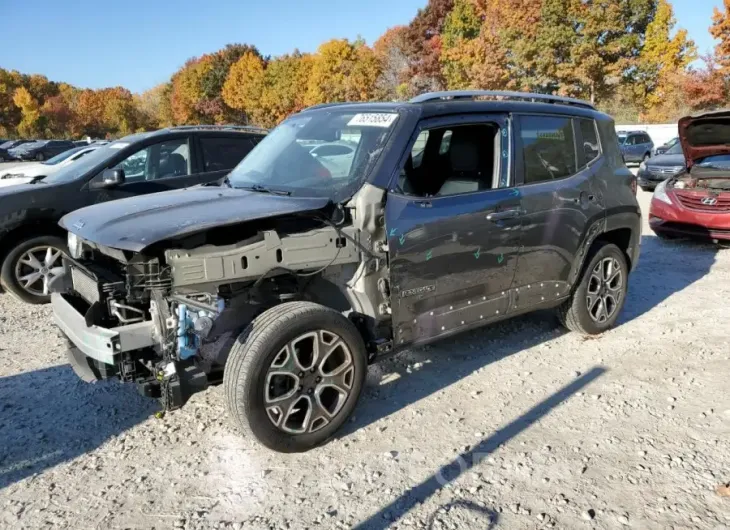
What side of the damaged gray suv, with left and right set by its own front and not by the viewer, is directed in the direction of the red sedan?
back

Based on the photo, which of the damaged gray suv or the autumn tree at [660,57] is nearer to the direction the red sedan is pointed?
the damaged gray suv

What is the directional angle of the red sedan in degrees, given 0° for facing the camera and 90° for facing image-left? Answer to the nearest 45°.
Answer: approximately 45°

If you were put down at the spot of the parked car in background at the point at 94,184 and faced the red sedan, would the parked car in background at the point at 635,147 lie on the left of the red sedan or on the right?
left

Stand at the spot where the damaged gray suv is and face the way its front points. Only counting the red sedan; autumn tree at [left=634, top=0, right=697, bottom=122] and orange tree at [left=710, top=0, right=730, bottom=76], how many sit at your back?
3

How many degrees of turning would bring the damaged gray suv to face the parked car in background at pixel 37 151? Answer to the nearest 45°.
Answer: approximately 90° to its right

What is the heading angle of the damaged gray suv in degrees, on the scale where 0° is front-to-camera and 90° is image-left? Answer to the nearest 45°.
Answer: approximately 45°

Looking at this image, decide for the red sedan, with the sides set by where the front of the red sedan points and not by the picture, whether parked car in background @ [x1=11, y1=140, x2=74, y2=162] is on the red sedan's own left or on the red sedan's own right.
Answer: on the red sedan's own right

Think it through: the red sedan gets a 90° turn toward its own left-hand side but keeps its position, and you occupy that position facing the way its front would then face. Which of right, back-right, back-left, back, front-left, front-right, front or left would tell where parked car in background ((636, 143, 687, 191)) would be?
back-left

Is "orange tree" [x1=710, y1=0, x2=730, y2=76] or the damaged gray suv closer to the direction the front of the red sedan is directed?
the damaged gray suv

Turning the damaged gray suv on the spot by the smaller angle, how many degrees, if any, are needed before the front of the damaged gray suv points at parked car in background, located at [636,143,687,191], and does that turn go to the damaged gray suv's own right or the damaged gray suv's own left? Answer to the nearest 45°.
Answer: approximately 180°

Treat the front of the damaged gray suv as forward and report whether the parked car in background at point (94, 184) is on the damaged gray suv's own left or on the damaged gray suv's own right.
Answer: on the damaged gray suv's own right
